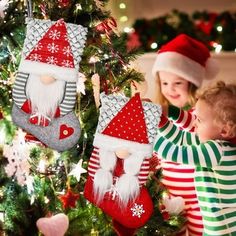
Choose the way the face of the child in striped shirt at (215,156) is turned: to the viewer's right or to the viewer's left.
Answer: to the viewer's left

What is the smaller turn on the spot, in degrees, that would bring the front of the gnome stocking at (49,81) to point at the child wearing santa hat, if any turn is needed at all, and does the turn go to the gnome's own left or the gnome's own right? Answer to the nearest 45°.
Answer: approximately 135° to the gnome's own left

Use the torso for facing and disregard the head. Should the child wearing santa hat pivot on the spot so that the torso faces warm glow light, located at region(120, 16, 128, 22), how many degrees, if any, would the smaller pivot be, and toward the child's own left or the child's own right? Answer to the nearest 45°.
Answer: approximately 135° to the child's own right

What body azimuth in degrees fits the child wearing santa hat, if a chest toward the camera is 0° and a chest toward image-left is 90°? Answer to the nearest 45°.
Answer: approximately 45°

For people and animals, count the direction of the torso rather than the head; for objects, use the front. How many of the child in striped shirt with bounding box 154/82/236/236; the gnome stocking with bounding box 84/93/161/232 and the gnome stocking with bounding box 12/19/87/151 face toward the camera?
2

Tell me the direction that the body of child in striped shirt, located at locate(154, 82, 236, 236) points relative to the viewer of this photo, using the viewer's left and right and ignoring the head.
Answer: facing to the left of the viewer
